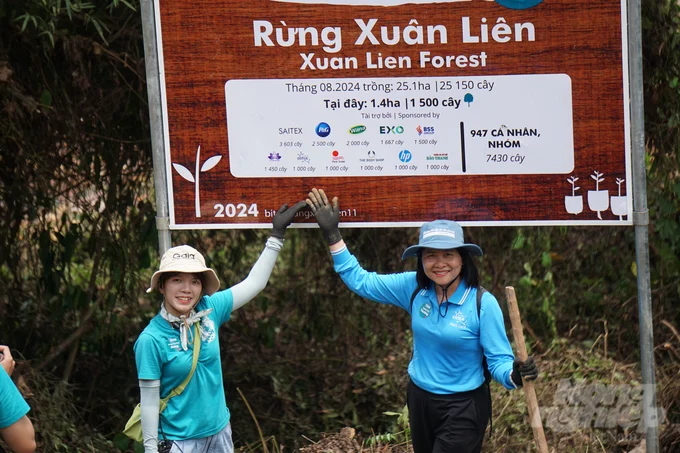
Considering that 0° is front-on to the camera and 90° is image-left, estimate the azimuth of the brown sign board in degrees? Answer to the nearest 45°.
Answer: approximately 0°

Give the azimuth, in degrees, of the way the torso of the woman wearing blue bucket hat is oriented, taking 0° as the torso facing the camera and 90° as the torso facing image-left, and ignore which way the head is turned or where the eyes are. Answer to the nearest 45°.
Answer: approximately 0°

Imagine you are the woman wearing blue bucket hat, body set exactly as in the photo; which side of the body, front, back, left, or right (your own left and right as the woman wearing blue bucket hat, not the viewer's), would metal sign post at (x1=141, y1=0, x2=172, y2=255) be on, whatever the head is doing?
right

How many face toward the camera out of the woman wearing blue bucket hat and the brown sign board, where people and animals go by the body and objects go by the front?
2

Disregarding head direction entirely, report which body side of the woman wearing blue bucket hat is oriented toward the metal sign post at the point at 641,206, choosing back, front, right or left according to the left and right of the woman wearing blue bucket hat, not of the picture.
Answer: left
